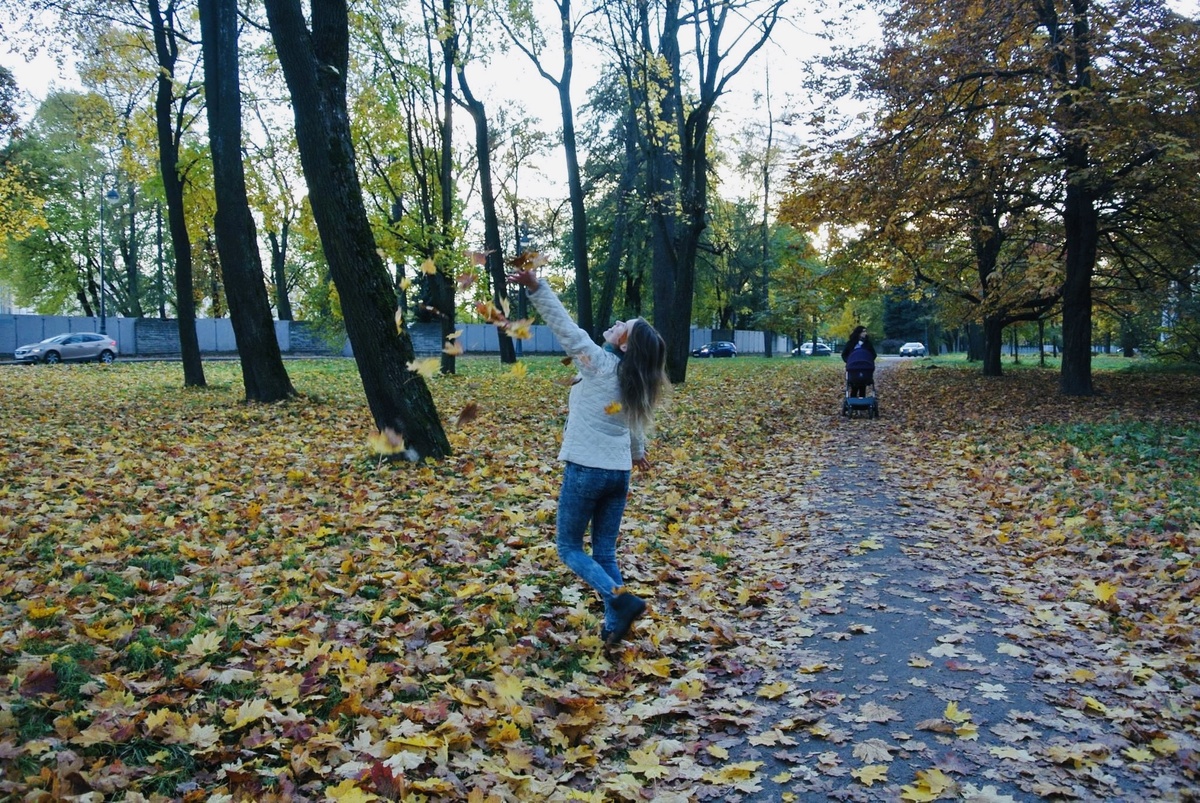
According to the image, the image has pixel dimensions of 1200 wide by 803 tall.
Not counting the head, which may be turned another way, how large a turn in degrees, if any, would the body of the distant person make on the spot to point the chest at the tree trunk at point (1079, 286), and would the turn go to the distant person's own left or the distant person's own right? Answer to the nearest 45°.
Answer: approximately 135° to the distant person's own left

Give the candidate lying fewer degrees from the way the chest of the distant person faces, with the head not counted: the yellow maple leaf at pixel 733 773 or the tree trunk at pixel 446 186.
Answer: the yellow maple leaf

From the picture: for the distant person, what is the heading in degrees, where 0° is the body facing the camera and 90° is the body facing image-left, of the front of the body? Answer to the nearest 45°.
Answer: approximately 0°

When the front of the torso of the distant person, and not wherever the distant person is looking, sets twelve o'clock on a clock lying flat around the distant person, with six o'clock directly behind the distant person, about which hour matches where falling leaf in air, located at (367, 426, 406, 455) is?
The falling leaf in air is roughly at 1 o'clock from the distant person.

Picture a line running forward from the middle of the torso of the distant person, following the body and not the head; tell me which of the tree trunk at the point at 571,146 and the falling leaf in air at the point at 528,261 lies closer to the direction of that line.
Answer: the falling leaf in air

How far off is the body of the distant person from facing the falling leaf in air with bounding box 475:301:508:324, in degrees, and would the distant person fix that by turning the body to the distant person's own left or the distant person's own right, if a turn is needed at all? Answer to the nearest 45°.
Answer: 0° — they already face it

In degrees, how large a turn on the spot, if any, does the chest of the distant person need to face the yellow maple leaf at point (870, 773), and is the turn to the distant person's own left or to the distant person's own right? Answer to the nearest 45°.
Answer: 0° — they already face it

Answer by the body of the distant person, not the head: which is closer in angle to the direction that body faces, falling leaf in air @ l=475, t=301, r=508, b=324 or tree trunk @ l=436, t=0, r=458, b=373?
the falling leaf in air

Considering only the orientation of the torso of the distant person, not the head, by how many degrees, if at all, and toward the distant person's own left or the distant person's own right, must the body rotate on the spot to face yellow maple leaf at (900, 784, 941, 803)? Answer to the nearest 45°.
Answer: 0° — they already face it

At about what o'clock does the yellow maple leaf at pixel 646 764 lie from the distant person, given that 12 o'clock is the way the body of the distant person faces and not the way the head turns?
The yellow maple leaf is roughly at 12 o'clock from the distant person.

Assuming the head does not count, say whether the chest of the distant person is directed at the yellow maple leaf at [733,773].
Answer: yes

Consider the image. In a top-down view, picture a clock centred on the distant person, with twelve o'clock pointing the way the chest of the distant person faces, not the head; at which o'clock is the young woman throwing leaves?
The young woman throwing leaves is roughly at 12 o'clock from the distant person.
